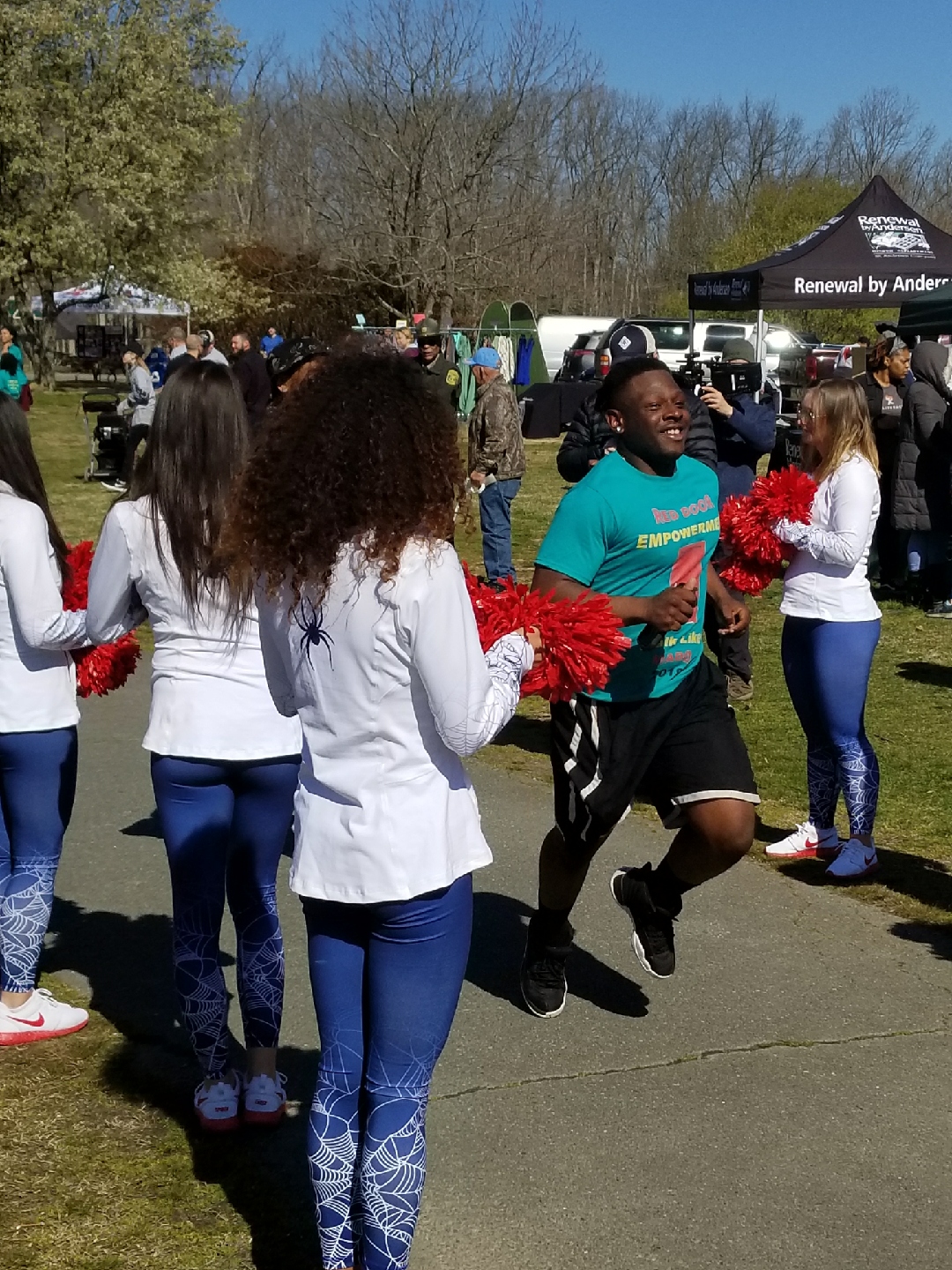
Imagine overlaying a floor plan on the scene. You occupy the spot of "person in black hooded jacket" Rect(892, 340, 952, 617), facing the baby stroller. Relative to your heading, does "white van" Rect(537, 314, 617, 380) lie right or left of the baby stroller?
right

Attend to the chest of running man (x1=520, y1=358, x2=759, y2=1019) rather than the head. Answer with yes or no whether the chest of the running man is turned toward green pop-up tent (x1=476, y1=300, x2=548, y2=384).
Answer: no

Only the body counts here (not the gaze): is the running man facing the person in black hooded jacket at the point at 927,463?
no

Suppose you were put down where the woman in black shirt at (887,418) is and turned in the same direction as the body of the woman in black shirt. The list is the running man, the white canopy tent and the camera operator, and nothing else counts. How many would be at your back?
1

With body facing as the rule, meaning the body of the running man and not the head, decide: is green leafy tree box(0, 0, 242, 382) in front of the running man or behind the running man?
behind

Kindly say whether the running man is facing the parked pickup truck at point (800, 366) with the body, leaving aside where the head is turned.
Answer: no

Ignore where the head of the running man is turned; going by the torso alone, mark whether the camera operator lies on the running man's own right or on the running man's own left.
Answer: on the running man's own left

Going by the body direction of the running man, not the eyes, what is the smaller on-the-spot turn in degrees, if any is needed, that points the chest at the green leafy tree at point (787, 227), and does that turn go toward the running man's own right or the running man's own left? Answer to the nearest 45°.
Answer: approximately 135° to the running man's own left

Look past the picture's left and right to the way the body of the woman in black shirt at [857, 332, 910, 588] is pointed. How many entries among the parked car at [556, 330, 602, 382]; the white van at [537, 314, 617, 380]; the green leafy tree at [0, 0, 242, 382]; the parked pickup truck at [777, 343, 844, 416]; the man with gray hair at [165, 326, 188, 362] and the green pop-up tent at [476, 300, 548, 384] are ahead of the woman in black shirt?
0

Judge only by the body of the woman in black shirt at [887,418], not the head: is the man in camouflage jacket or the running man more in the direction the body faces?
the running man

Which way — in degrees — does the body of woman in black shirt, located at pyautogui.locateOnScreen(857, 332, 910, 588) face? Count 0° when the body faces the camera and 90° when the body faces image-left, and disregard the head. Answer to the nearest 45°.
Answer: approximately 315°

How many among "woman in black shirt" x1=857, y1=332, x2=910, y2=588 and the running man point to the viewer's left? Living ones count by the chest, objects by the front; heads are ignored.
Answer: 0

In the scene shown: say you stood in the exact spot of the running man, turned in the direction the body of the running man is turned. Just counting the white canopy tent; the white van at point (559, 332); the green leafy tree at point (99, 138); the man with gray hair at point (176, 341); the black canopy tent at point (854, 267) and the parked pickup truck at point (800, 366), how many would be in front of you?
0

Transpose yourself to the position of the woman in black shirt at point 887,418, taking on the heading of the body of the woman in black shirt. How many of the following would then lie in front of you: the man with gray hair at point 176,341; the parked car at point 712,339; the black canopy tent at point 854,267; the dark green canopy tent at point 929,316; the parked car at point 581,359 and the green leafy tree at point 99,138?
0

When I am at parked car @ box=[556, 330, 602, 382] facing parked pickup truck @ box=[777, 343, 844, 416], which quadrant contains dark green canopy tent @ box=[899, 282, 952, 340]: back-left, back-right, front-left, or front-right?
front-right

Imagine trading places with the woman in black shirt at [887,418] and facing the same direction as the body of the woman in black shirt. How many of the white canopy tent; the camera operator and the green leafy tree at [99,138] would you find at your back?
2
